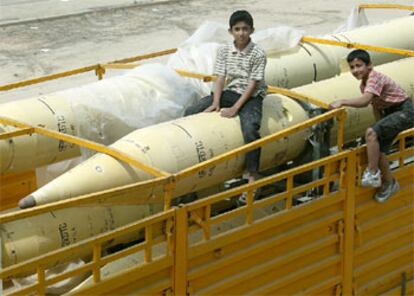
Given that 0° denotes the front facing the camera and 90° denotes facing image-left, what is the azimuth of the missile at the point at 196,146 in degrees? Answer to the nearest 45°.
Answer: approximately 45°

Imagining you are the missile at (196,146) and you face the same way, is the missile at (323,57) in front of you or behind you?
behind
